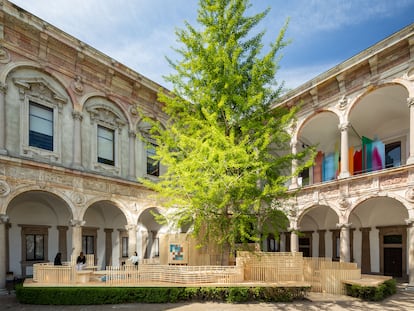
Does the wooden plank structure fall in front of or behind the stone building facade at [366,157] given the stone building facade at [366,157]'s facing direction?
in front

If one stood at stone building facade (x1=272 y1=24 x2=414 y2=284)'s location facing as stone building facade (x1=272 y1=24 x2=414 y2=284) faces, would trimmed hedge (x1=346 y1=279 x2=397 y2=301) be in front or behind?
in front

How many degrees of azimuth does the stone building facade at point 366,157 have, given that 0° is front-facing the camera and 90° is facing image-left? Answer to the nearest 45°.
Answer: approximately 45°

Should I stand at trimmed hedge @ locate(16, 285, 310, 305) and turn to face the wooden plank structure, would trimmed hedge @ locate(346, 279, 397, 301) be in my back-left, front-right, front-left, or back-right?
front-right
